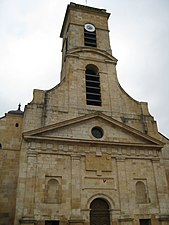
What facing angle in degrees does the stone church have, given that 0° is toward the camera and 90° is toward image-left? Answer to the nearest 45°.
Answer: approximately 0°
